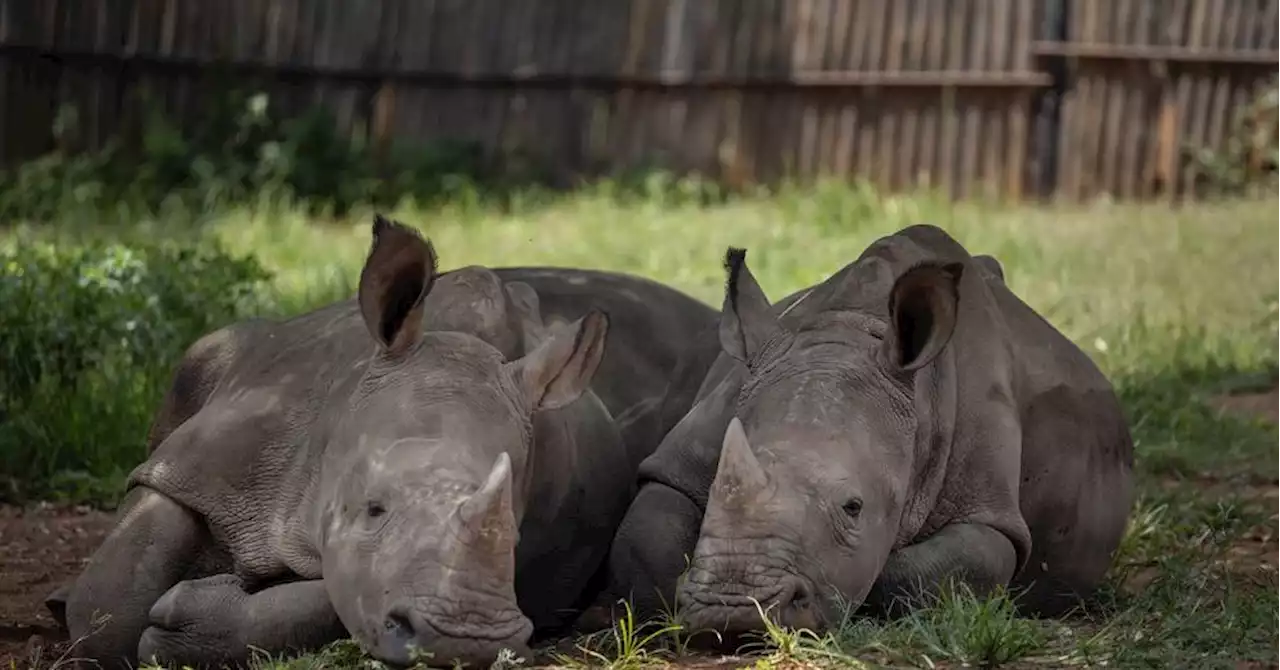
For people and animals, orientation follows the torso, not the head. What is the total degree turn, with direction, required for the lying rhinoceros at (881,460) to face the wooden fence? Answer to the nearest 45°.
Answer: approximately 135° to its right

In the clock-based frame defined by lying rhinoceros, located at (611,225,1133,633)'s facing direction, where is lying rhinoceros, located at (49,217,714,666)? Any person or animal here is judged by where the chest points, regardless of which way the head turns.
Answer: lying rhinoceros, located at (49,217,714,666) is roughly at 1 o'clock from lying rhinoceros, located at (611,225,1133,633).

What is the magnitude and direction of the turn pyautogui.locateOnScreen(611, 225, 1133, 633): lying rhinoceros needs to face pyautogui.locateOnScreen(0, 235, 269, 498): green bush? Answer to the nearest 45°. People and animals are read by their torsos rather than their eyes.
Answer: approximately 90° to its right

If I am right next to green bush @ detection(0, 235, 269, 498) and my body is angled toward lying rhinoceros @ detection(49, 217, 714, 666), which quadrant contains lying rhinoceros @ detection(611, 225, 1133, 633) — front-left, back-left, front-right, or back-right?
front-left

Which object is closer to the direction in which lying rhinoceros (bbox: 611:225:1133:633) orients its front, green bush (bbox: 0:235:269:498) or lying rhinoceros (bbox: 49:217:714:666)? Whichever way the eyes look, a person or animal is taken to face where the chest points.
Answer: the lying rhinoceros

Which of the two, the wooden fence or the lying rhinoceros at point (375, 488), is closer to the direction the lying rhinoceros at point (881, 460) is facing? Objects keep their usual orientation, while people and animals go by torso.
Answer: the lying rhinoceros

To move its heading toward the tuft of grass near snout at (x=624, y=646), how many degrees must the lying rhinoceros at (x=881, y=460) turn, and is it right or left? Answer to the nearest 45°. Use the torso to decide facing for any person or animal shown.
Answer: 0° — it already faces it

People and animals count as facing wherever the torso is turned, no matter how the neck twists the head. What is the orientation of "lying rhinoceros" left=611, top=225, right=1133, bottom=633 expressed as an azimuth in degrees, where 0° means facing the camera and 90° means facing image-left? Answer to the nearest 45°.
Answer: approximately 45°
